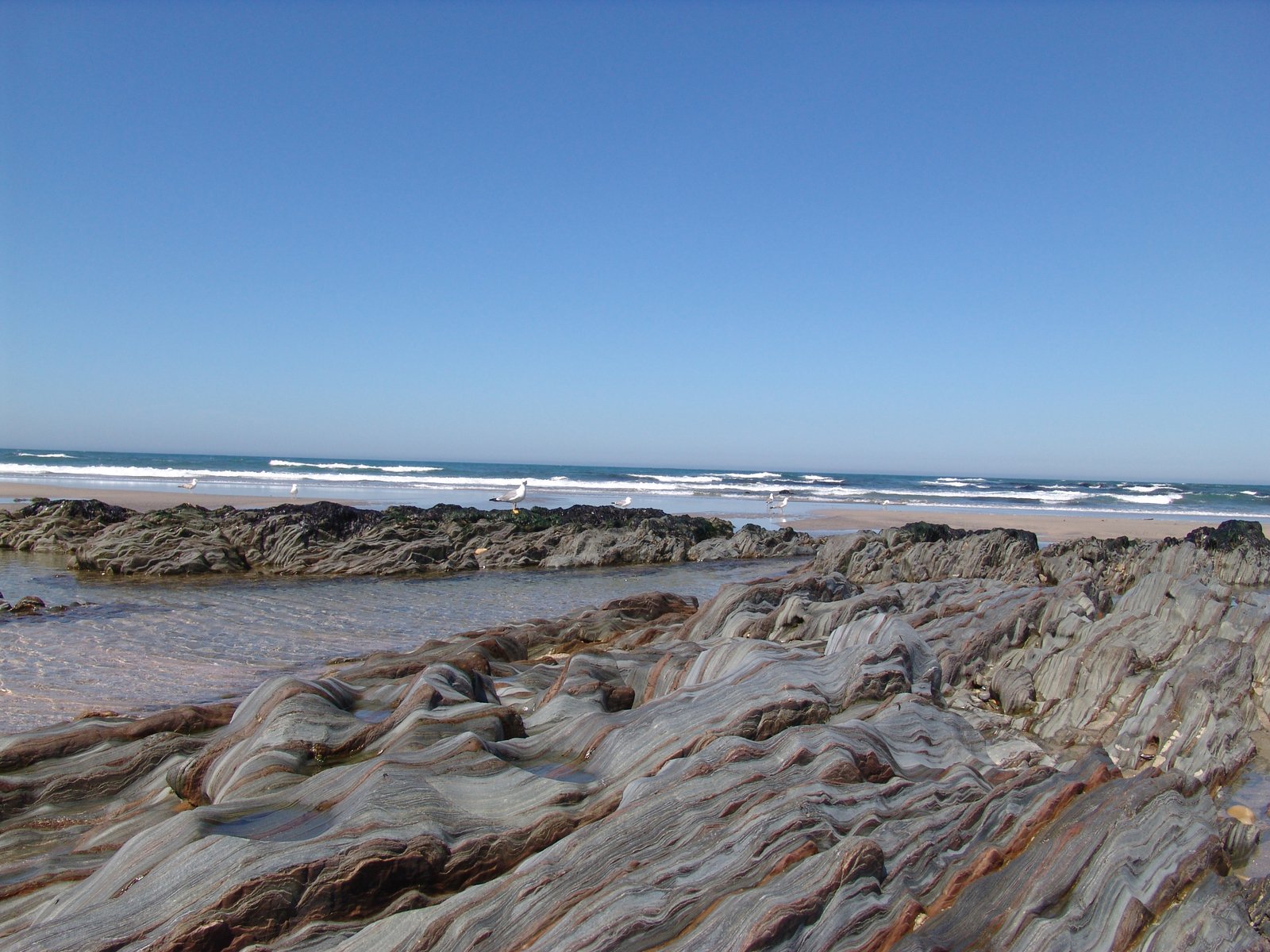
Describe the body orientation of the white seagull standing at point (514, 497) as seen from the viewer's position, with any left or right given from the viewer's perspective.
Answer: facing to the right of the viewer

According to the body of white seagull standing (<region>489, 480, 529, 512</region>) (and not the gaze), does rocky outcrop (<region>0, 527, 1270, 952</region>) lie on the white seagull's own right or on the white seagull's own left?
on the white seagull's own right
